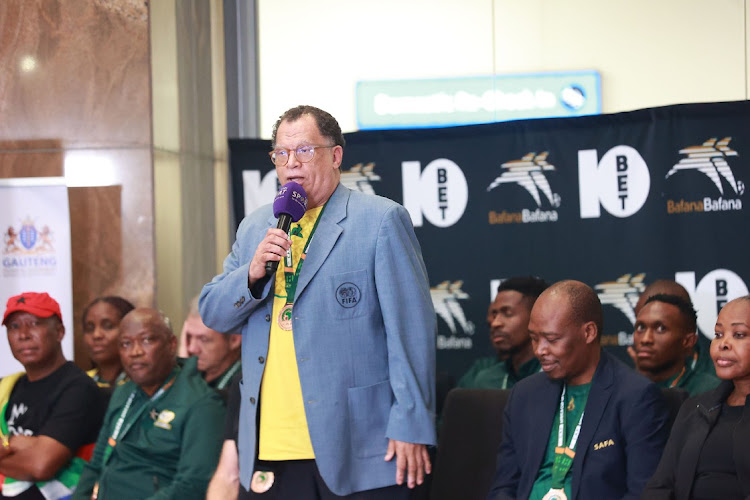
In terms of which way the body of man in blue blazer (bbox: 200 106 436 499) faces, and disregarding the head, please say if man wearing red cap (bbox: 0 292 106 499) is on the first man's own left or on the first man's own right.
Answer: on the first man's own right

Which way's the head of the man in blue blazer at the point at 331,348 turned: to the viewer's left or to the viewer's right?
to the viewer's left

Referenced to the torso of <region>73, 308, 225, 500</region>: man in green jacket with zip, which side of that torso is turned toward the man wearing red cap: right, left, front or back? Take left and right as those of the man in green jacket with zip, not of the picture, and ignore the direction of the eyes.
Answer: right

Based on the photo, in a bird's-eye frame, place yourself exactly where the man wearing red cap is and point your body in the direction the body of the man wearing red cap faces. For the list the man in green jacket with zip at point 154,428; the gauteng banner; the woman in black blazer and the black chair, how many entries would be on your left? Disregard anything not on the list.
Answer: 3

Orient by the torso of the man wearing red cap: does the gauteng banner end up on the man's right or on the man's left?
on the man's right

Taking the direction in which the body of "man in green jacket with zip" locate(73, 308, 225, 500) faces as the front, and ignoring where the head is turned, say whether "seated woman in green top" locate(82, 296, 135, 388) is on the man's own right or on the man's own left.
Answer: on the man's own right

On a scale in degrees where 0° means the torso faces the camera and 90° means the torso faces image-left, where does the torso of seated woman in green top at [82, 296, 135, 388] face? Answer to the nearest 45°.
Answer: approximately 45°

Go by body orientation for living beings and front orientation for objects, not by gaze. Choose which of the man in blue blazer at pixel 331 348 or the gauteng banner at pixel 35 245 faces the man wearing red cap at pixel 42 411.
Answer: the gauteng banner
